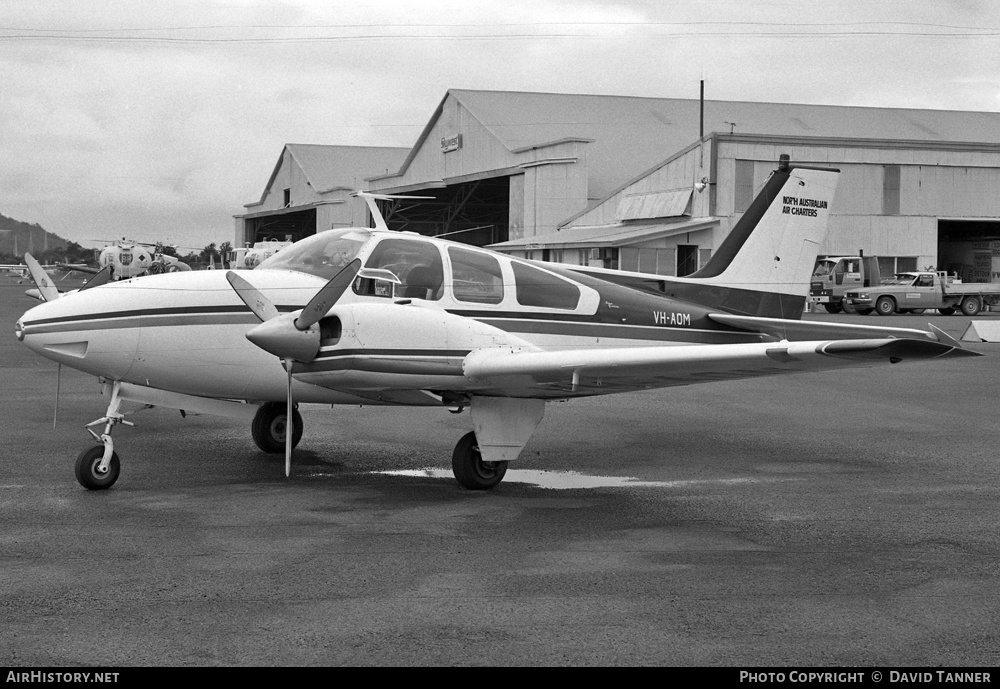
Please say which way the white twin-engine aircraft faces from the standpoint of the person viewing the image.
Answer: facing the viewer and to the left of the viewer

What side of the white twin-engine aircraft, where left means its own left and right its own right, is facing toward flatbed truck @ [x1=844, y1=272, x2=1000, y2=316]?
back
